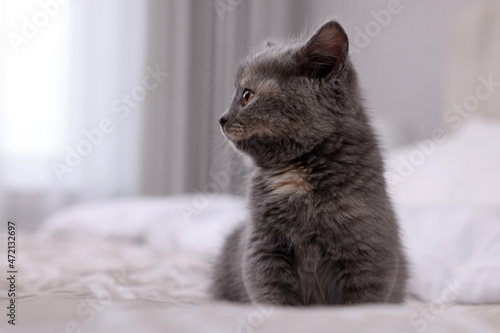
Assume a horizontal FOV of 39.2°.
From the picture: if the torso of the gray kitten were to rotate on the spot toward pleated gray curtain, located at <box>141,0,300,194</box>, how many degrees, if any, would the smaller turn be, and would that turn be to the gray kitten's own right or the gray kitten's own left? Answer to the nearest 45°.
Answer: approximately 180°

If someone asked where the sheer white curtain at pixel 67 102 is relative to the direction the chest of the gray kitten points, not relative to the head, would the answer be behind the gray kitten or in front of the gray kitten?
behind

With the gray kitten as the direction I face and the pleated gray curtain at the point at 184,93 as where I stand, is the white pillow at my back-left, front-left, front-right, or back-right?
front-left

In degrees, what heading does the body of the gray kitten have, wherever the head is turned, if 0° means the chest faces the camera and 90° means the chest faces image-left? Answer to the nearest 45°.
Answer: approximately 0°

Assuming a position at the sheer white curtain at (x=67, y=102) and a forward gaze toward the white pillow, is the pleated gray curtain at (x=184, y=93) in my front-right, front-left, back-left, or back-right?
front-left

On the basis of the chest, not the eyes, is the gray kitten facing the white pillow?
no

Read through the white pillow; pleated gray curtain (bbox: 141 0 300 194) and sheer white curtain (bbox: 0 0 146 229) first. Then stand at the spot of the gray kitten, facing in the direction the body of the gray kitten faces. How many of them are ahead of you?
0
